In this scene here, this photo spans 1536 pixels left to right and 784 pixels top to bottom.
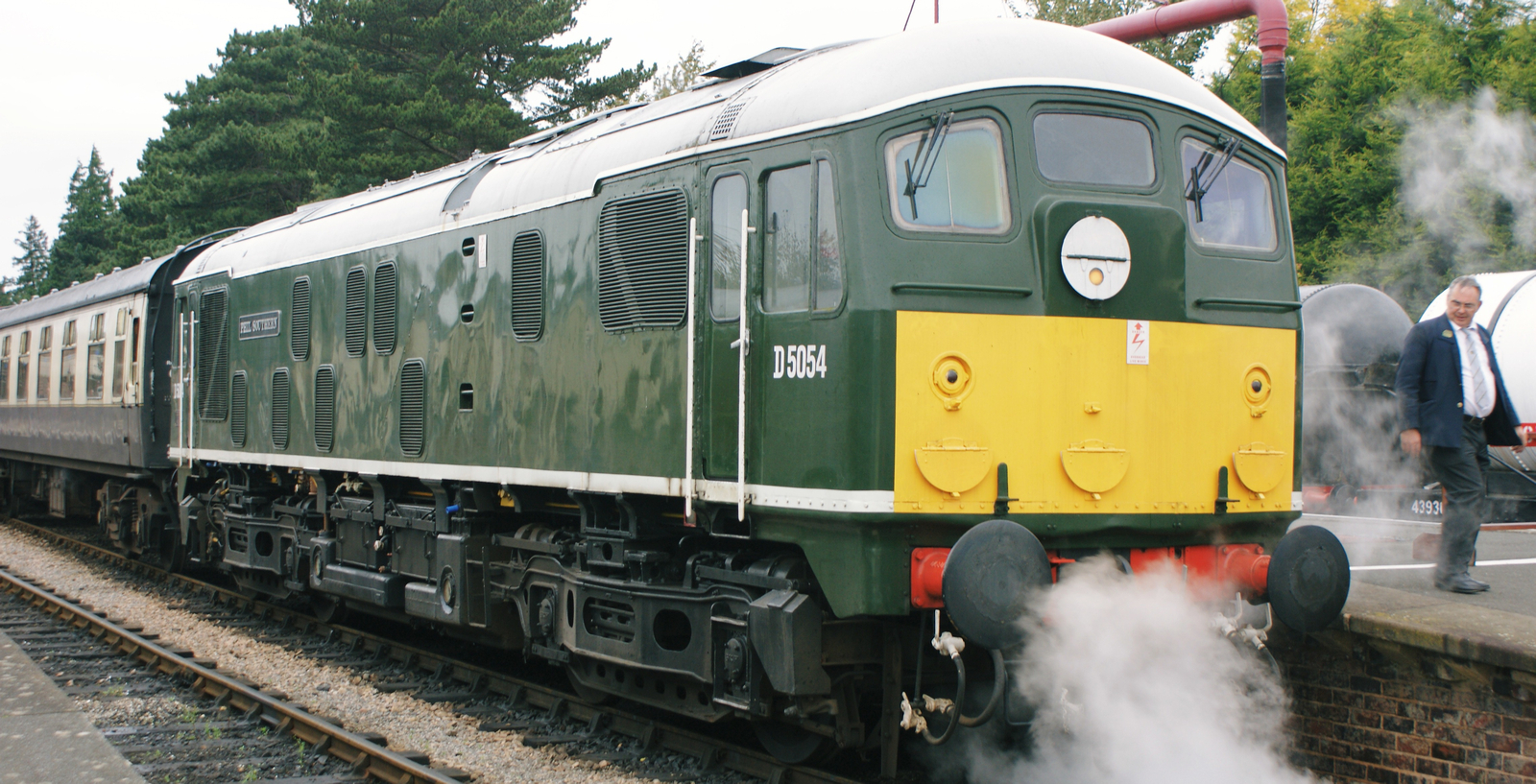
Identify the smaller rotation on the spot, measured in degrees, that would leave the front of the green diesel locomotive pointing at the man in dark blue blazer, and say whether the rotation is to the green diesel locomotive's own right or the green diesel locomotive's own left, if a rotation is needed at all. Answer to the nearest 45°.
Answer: approximately 45° to the green diesel locomotive's own left

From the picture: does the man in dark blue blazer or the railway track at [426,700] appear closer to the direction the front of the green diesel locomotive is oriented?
the man in dark blue blazer

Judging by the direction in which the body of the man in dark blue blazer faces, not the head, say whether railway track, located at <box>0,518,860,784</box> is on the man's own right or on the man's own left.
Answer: on the man's own right

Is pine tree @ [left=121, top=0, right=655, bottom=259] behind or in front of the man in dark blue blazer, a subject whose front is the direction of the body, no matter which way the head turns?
behind

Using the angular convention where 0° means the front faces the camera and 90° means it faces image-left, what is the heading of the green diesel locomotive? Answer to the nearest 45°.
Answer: approximately 315°

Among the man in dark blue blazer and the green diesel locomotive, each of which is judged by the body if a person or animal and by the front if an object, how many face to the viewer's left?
0

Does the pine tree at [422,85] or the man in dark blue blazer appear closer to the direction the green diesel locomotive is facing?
the man in dark blue blazer

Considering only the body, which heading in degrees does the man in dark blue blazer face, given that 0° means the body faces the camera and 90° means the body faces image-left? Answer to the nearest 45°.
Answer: approximately 315°

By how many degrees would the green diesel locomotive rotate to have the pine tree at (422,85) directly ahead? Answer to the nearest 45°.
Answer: approximately 135° to its left

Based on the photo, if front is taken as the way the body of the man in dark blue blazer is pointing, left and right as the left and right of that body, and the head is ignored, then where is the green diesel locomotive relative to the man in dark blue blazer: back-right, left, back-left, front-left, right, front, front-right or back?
right
